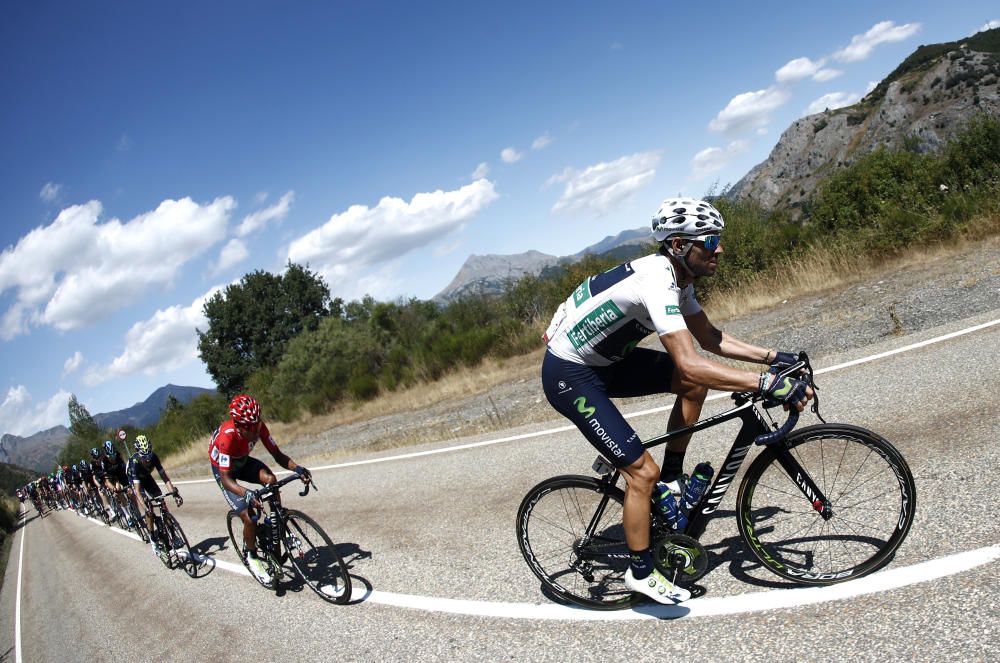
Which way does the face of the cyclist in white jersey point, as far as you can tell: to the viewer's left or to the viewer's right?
to the viewer's right

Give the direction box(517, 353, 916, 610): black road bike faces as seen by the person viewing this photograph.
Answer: facing to the right of the viewer

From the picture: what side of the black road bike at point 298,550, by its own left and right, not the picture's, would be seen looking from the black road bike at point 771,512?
front

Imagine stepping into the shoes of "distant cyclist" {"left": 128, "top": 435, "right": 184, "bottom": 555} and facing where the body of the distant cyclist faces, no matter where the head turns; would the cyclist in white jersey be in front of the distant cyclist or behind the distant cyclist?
in front

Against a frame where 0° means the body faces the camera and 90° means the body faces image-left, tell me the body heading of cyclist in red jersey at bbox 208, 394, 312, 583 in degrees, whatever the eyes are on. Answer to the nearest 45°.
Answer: approximately 315°

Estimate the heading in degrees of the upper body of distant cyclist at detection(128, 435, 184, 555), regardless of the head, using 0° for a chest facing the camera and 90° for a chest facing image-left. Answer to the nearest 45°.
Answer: approximately 315°

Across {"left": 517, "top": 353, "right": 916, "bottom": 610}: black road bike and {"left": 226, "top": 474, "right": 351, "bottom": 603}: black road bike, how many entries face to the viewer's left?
0

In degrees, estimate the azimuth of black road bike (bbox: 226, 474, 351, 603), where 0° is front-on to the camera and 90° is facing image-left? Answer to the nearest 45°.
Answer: approximately 315°

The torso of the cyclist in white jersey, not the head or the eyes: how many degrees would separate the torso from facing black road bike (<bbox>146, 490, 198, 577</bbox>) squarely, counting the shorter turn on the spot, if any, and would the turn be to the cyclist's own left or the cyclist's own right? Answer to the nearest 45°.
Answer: approximately 135° to the cyclist's own left

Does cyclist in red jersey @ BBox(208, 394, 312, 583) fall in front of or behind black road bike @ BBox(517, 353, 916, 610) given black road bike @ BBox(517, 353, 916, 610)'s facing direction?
behind

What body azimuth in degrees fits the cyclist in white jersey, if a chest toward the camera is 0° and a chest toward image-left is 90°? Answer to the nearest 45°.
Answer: approximately 270°

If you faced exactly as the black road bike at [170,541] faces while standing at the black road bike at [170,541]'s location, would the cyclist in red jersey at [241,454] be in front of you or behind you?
in front

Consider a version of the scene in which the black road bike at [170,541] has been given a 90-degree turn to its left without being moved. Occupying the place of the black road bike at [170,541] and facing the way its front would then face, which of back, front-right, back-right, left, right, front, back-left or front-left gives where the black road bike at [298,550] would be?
back-right
